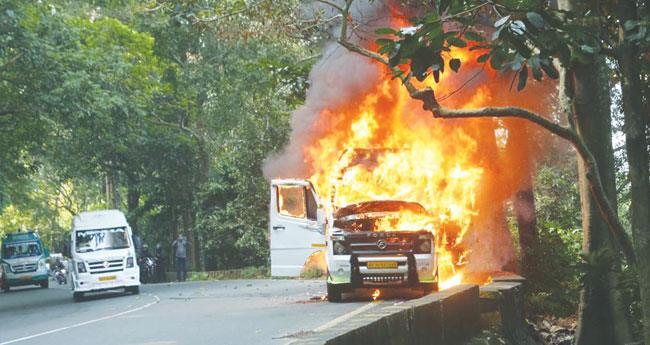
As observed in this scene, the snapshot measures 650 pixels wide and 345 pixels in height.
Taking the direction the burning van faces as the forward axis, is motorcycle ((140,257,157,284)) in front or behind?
behind

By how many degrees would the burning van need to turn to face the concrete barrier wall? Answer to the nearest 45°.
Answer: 0° — it already faces it

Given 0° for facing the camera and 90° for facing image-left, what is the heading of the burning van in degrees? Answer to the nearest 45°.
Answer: approximately 0°

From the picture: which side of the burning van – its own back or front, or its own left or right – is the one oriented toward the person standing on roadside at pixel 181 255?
back

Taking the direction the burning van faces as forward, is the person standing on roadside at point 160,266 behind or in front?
behind

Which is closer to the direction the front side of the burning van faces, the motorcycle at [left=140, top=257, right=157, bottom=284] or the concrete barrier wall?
the concrete barrier wall

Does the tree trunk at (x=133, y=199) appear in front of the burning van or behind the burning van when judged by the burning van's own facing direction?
behind
